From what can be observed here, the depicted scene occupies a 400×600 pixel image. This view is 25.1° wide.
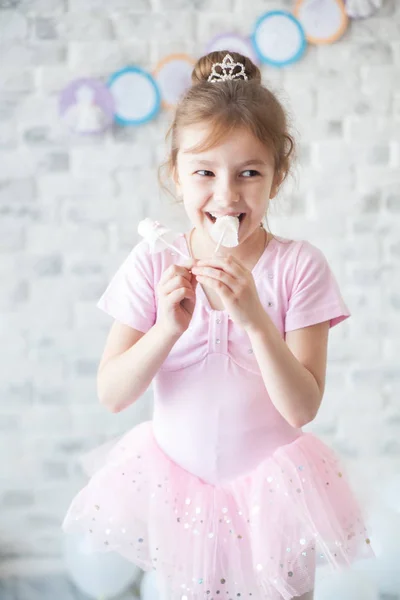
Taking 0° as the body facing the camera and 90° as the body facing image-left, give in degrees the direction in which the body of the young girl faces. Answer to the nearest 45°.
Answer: approximately 0°

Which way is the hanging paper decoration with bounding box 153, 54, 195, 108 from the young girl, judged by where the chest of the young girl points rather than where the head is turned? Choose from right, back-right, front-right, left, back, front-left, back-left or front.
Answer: back

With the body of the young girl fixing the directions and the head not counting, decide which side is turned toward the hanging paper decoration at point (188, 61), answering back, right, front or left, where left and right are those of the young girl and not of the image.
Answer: back

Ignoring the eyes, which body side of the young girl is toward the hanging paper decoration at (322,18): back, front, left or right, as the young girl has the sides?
back

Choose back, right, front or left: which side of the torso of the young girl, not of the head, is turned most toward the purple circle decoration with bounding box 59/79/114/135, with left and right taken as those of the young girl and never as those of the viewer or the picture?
back
